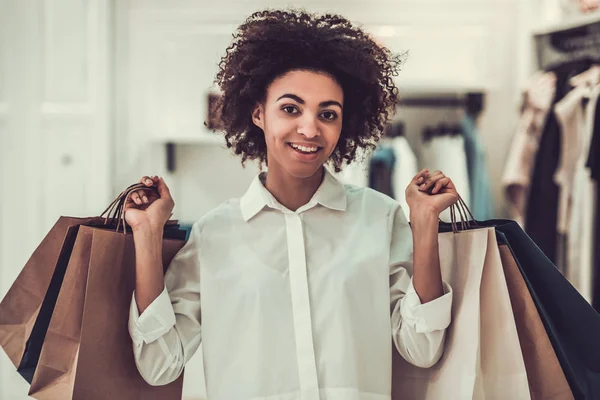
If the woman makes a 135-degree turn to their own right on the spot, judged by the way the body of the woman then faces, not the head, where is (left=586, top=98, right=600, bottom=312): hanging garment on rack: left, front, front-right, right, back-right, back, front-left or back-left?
right

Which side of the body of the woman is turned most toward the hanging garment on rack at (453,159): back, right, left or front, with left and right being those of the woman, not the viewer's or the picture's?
back

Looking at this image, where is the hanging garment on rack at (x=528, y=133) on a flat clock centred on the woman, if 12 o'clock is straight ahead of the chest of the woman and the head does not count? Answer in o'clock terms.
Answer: The hanging garment on rack is roughly at 7 o'clock from the woman.

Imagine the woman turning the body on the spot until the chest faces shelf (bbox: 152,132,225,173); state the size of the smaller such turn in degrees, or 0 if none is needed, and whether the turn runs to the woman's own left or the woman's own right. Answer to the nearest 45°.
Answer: approximately 180°

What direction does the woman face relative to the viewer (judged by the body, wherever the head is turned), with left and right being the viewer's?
facing the viewer

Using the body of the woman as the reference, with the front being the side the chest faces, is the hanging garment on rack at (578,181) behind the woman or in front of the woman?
behind

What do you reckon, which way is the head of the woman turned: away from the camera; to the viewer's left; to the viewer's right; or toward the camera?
toward the camera

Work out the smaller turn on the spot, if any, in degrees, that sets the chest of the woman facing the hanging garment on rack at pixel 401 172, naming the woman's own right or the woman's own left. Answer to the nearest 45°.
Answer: approximately 180°

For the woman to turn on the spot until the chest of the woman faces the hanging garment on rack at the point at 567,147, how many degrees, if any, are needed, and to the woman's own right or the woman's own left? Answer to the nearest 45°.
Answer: approximately 135° to the woman's own left
